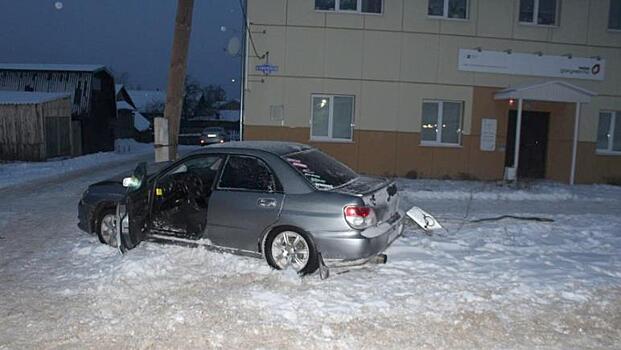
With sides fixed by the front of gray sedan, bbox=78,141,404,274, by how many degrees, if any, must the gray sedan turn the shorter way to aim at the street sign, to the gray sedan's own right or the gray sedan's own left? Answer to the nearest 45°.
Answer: approximately 45° to the gray sedan's own right

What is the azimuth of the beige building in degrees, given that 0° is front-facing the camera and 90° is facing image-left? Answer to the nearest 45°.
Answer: approximately 0°

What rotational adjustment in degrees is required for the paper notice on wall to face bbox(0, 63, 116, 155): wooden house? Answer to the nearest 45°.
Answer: approximately 135° to its right

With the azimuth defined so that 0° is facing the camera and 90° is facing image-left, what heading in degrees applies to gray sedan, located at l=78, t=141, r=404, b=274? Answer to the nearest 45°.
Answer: approximately 135°

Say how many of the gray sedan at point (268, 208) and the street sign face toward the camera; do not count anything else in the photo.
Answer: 1

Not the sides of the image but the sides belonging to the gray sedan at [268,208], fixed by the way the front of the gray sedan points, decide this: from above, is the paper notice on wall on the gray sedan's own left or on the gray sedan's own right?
on the gray sedan's own right

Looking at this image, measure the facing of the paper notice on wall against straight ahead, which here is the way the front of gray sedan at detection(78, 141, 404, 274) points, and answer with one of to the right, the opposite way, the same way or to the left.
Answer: to the left
